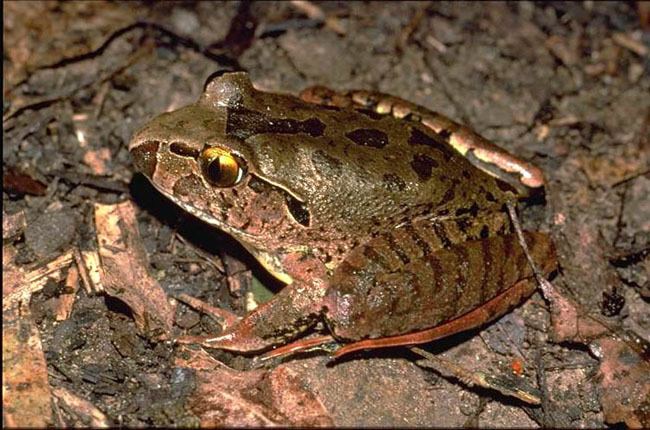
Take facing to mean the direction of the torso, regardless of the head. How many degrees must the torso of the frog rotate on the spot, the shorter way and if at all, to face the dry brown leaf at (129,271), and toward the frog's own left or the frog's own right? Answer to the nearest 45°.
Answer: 0° — it already faces it

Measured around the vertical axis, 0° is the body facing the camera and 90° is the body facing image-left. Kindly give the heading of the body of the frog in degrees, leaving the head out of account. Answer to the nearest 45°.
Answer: approximately 90°

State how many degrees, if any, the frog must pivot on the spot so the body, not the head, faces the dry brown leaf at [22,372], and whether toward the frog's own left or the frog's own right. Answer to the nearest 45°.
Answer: approximately 45° to the frog's own left

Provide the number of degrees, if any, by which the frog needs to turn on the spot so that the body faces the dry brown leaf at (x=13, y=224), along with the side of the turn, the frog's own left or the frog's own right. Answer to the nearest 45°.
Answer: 0° — it already faces it

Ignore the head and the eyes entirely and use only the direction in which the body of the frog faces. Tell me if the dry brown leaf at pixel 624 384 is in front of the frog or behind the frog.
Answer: behind
